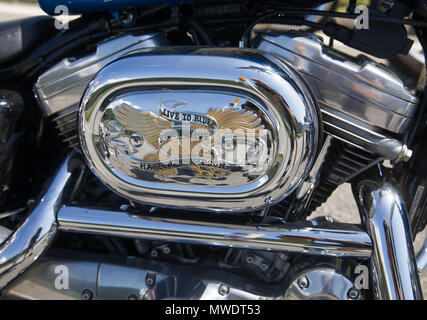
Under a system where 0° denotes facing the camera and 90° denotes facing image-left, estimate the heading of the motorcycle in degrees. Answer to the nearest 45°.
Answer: approximately 270°
